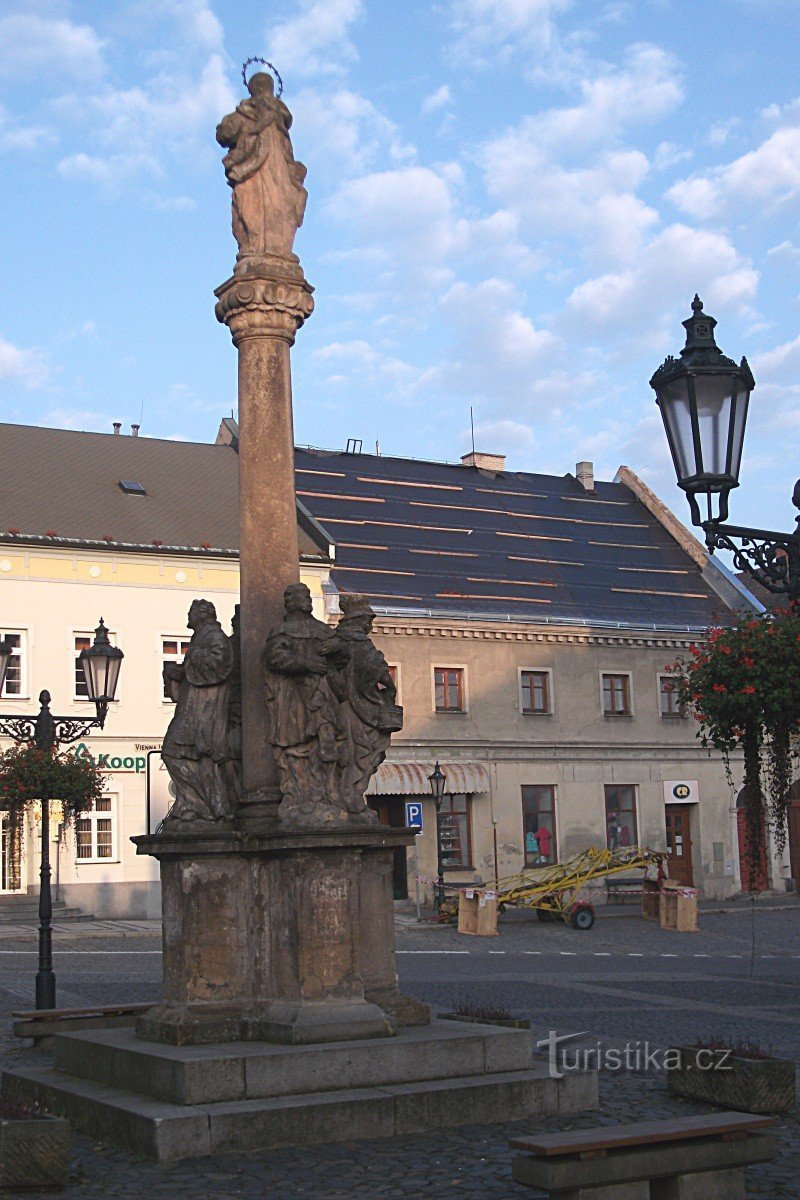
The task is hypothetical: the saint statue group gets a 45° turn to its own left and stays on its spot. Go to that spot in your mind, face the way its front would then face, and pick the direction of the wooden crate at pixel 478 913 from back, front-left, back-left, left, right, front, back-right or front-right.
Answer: back-left

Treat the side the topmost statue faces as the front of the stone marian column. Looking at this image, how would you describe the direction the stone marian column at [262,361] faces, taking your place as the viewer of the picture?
facing the viewer

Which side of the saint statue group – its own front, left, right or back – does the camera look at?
front

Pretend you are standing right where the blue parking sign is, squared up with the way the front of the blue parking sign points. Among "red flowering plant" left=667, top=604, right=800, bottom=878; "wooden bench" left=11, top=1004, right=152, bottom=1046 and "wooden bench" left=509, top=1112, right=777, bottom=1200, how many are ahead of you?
3

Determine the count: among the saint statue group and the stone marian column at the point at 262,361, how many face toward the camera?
2

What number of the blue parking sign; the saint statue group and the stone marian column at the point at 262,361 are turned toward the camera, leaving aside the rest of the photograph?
3

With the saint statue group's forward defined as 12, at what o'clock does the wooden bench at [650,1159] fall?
The wooden bench is roughly at 11 o'clock from the saint statue group.

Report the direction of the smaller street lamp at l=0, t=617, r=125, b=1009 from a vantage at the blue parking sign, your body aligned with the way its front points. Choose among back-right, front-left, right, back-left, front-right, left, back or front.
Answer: front

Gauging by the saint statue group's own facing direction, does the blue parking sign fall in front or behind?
behind

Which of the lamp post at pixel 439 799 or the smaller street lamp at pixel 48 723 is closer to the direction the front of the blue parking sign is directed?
the smaller street lamp
